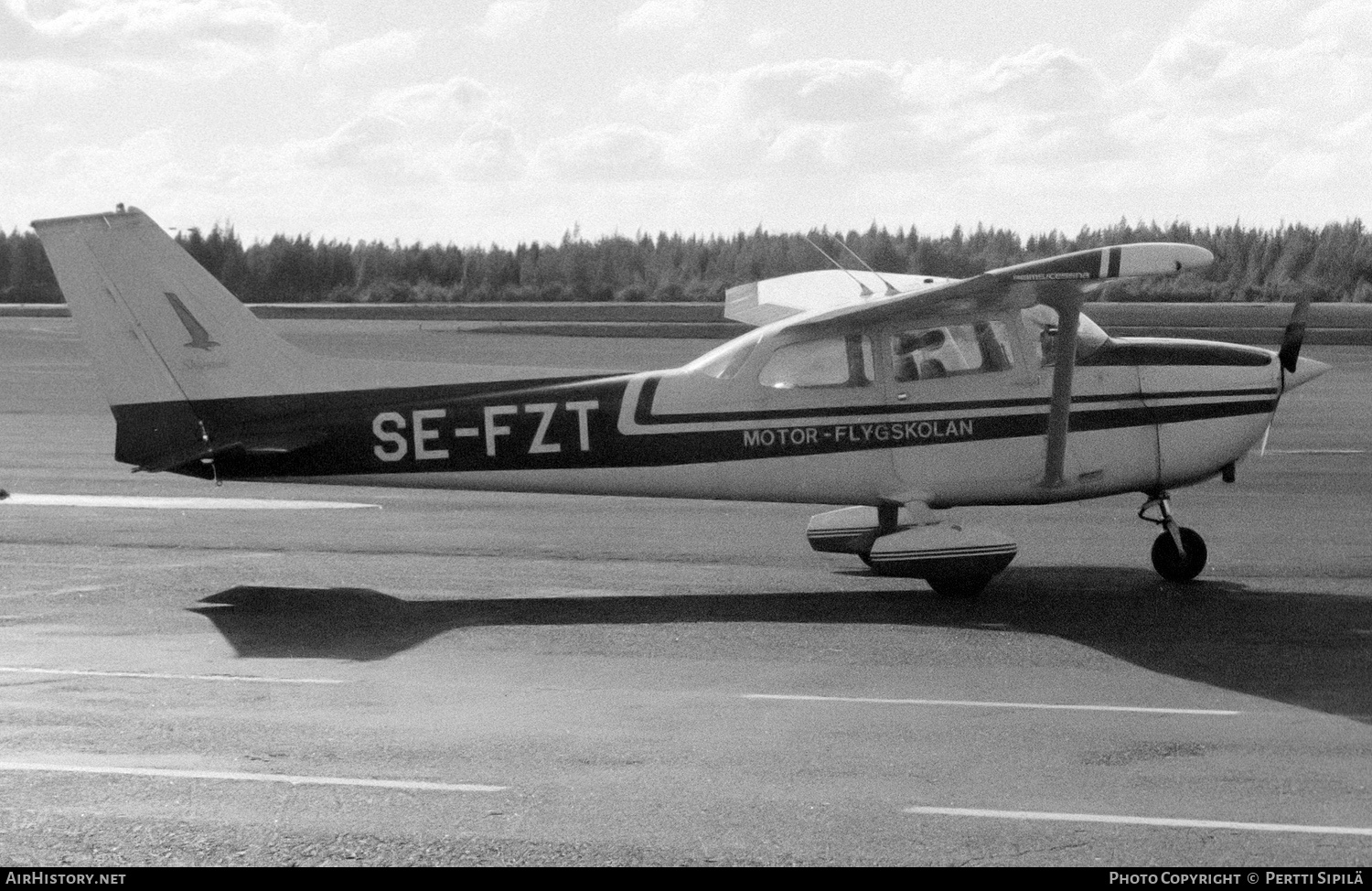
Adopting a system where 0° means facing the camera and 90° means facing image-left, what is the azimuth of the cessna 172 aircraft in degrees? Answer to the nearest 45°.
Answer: approximately 270°
